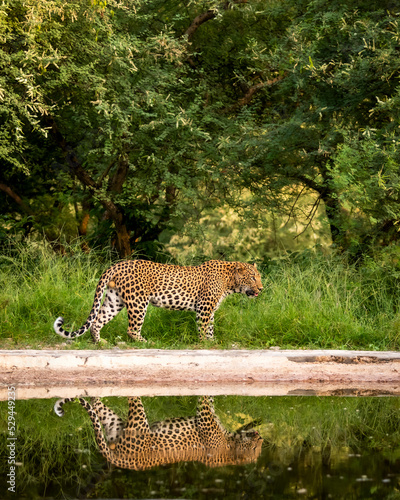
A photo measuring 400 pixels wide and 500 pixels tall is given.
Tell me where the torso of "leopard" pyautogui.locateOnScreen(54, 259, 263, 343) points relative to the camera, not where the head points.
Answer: to the viewer's right
